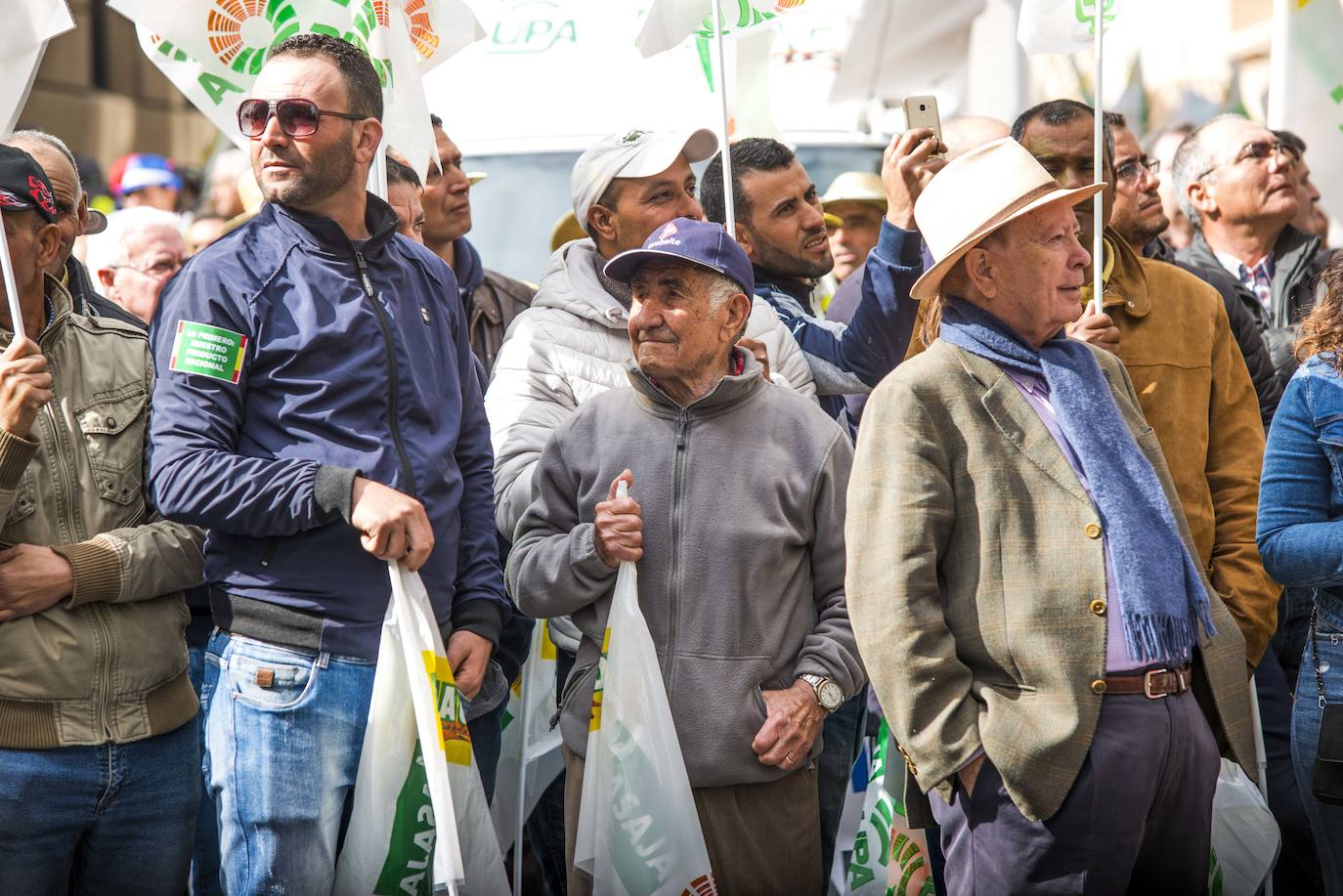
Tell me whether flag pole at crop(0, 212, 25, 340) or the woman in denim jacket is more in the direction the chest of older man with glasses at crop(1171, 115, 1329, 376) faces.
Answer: the woman in denim jacket

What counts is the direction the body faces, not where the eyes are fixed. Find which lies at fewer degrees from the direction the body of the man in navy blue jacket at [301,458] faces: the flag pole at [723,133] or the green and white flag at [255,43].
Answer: the flag pole

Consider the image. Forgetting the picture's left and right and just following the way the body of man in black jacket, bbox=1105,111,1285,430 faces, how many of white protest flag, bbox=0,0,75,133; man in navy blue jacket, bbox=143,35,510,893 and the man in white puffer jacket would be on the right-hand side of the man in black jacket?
3

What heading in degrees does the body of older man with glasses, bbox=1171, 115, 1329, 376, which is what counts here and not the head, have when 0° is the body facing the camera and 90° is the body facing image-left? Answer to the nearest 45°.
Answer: approximately 315°

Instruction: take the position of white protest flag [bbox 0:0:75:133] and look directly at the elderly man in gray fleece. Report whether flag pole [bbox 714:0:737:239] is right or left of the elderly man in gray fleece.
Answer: left

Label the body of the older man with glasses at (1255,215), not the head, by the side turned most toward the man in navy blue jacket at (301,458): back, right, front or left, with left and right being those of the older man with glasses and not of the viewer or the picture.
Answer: right

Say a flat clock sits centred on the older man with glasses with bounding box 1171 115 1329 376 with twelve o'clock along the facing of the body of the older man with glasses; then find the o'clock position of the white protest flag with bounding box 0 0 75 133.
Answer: The white protest flag is roughly at 3 o'clock from the older man with glasses.
